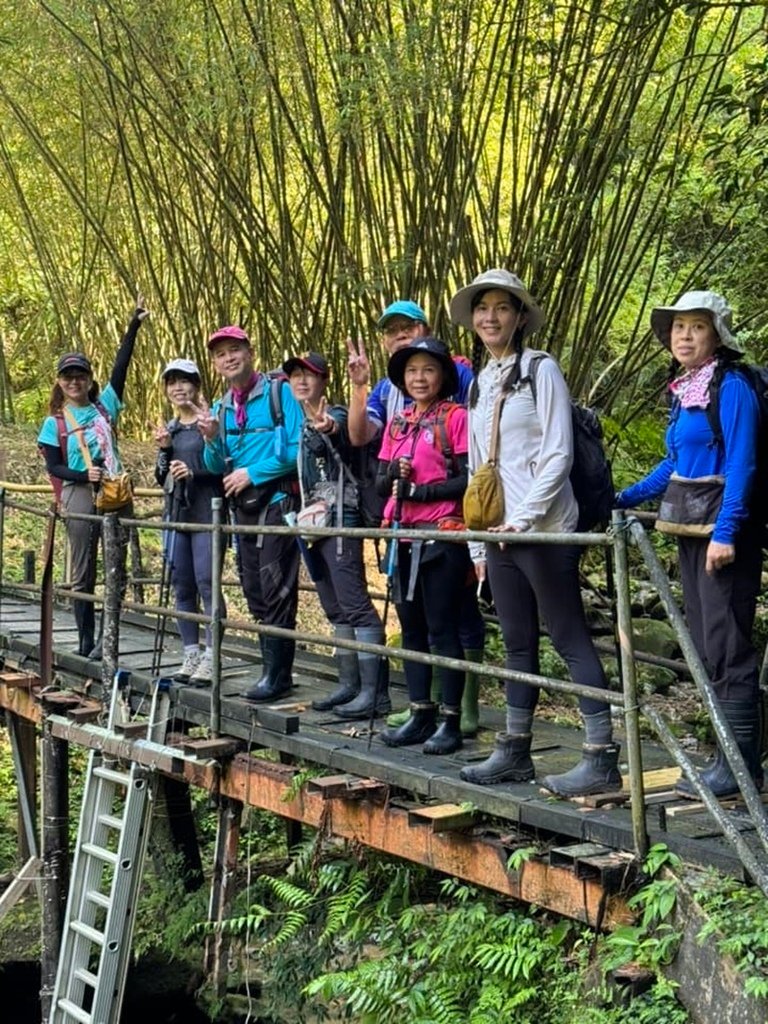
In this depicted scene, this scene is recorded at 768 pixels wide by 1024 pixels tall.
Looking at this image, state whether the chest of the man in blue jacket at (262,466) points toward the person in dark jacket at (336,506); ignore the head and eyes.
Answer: no

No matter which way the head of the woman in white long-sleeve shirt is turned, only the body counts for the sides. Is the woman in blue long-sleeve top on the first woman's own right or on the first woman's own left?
on the first woman's own left

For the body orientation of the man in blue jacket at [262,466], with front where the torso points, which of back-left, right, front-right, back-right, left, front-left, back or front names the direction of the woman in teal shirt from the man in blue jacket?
right

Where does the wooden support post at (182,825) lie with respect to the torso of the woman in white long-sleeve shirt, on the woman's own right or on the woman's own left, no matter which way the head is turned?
on the woman's own right

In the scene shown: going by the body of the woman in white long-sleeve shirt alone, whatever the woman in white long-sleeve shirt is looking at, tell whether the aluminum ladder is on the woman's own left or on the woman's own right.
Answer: on the woman's own right

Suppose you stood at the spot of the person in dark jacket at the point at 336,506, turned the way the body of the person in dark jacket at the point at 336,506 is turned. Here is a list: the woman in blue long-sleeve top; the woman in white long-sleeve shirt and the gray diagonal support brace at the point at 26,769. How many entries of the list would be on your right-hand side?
1

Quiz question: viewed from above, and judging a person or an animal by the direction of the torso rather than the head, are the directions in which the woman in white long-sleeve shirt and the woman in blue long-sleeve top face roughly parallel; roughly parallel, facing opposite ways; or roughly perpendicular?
roughly parallel

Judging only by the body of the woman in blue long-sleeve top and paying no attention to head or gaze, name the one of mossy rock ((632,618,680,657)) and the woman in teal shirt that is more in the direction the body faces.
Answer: the woman in teal shirt

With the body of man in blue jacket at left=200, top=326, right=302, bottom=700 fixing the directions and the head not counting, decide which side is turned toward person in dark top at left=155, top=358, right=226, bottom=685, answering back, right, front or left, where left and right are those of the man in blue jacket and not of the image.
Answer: right

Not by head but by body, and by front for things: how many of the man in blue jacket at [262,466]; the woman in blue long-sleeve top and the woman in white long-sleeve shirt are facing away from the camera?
0

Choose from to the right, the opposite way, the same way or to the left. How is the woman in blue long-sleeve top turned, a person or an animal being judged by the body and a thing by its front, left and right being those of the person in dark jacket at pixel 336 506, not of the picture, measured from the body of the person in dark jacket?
the same way

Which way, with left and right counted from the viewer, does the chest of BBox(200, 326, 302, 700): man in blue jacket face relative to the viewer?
facing the viewer and to the left of the viewer

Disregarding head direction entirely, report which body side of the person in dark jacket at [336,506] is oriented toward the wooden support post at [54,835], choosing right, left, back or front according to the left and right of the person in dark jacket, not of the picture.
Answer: right

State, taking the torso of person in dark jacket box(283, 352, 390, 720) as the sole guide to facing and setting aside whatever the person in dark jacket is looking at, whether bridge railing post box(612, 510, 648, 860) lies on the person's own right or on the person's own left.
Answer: on the person's own left

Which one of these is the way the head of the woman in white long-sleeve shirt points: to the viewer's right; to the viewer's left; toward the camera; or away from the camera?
toward the camera

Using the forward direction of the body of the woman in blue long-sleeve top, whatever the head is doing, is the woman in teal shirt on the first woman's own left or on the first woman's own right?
on the first woman's own right
